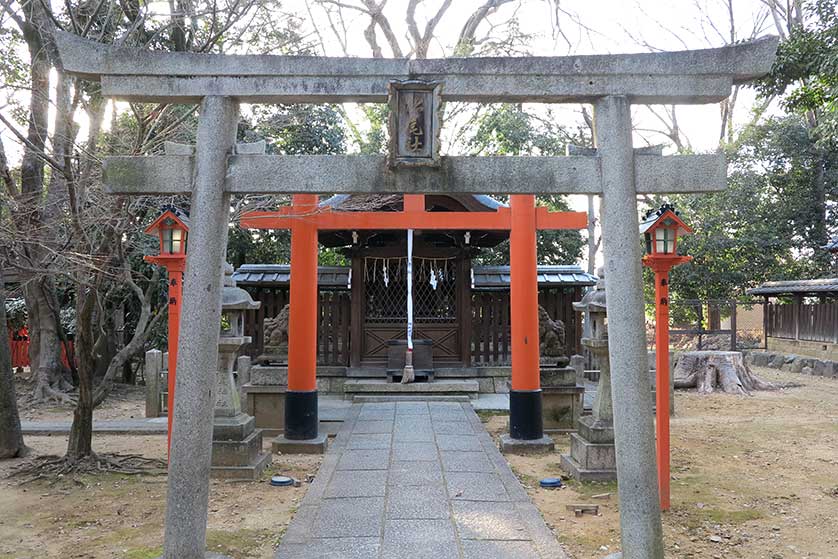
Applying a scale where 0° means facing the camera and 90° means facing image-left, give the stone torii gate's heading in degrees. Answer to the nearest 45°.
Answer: approximately 0°

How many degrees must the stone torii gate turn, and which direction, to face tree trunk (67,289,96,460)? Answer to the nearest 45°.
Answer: approximately 135° to its right

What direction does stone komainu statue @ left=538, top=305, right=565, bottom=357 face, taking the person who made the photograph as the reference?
facing to the left of the viewer

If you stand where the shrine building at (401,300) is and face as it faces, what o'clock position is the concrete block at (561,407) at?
The concrete block is roughly at 11 o'clock from the shrine building.

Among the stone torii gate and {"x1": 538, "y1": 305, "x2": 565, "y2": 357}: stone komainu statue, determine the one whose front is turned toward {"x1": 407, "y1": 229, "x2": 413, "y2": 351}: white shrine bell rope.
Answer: the stone komainu statue
